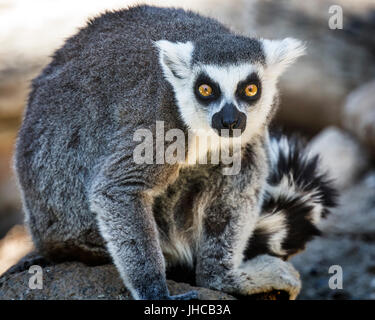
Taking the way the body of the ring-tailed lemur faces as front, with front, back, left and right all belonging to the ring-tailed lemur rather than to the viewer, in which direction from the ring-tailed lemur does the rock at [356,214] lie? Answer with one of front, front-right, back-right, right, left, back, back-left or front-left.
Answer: left

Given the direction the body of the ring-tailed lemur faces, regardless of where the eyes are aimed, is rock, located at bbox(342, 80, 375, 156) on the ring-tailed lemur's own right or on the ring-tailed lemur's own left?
on the ring-tailed lemur's own left

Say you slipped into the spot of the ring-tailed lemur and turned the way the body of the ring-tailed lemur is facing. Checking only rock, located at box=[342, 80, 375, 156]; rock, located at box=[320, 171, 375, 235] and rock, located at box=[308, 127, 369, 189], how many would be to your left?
3

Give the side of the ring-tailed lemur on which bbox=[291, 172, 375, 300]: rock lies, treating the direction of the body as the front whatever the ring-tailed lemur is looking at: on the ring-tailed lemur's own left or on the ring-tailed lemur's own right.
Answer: on the ring-tailed lemur's own left

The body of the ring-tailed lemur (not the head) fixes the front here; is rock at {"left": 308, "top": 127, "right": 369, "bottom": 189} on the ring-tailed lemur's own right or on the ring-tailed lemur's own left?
on the ring-tailed lemur's own left

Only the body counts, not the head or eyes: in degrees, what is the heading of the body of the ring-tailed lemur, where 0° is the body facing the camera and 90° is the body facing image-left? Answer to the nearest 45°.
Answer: approximately 315°

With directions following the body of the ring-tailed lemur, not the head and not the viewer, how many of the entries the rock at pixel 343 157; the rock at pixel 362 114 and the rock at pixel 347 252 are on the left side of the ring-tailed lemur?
3
